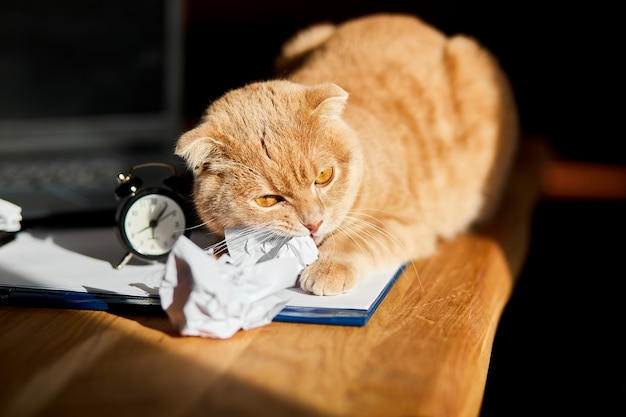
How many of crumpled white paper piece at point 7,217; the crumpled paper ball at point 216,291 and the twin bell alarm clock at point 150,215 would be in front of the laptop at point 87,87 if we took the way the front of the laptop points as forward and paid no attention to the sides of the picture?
3

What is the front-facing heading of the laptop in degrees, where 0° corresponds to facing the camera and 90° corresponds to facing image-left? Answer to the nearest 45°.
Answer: approximately 0°

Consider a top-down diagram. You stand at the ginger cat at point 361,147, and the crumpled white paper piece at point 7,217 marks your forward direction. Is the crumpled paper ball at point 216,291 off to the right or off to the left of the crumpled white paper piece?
left

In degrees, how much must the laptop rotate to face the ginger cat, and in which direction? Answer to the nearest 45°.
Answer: approximately 45° to its left

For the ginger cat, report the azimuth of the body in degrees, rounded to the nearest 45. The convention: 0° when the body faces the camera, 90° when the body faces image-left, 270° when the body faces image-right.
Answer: approximately 45°

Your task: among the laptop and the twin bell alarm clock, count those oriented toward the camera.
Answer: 2

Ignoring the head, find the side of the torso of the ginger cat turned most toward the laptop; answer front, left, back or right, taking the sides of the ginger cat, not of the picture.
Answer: right
